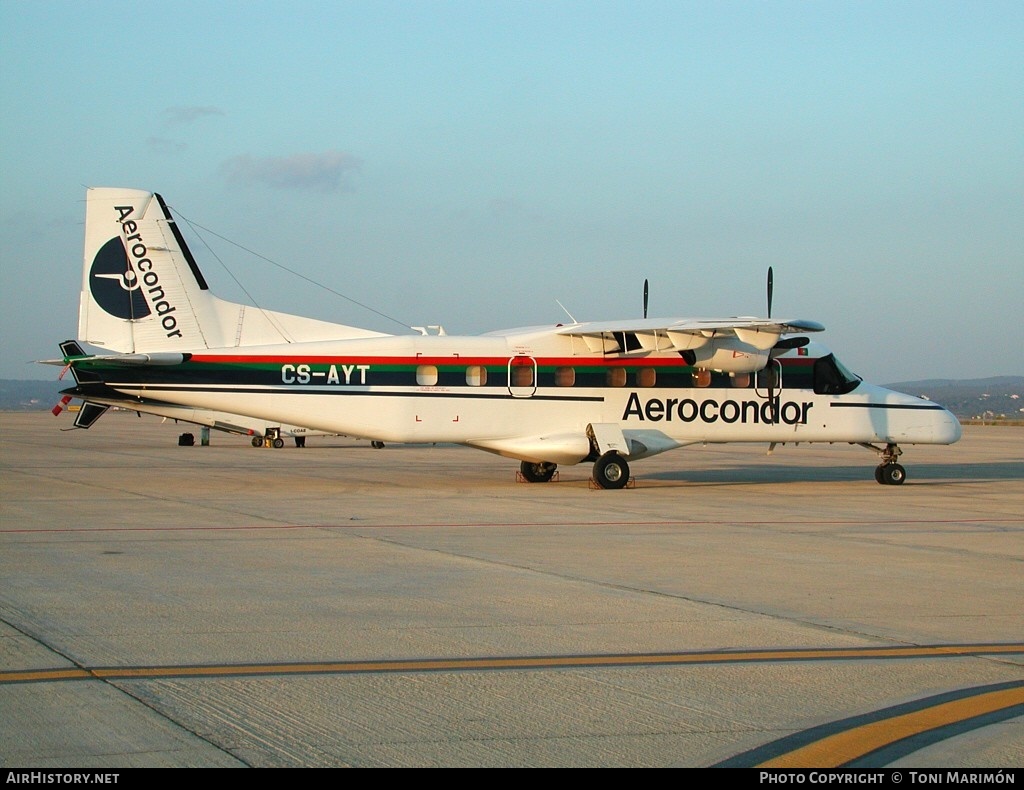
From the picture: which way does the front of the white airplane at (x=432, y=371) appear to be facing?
to the viewer's right
